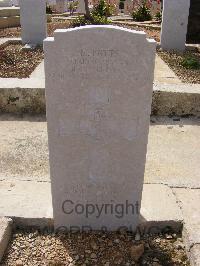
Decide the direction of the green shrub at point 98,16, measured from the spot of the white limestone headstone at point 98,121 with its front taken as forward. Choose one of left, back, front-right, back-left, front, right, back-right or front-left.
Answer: back

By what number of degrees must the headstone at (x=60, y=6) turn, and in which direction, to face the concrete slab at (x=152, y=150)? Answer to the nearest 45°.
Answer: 0° — it already faces it

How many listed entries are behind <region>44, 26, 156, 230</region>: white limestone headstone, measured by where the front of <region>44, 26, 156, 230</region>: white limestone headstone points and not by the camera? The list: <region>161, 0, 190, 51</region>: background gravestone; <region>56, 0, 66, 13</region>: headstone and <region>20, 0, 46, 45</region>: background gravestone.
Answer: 3

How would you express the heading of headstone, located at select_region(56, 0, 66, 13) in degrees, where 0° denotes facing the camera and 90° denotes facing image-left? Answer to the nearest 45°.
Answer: approximately 0°

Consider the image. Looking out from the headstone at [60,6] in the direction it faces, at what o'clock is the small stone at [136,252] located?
The small stone is roughly at 12 o'clock from the headstone.

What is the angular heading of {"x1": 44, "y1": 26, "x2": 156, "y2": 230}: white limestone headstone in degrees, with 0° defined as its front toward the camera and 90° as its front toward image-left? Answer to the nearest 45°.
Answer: approximately 0°

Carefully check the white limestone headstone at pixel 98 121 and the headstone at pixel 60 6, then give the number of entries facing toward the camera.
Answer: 2

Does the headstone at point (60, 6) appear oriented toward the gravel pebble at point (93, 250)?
yes
